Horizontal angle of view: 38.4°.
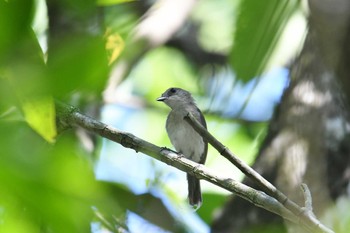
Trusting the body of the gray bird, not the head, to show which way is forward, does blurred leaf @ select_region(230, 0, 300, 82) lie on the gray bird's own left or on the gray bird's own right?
on the gray bird's own left

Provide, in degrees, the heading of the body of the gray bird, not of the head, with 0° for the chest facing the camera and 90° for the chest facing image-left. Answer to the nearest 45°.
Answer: approximately 45°
